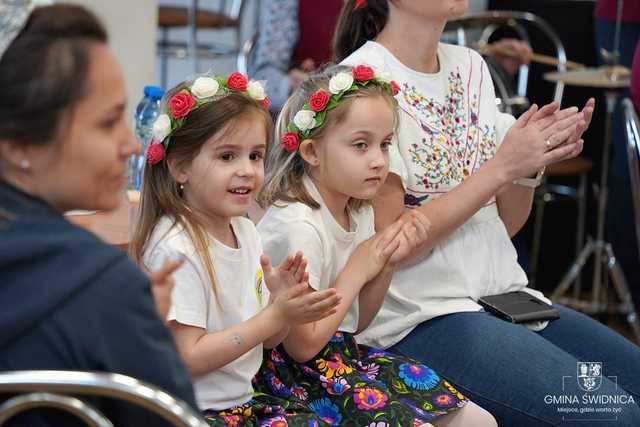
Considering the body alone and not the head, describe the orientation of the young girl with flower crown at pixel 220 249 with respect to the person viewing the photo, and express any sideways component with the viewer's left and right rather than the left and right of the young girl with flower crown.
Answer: facing the viewer and to the right of the viewer

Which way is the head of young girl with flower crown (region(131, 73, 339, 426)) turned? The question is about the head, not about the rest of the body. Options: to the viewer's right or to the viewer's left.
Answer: to the viewer's right

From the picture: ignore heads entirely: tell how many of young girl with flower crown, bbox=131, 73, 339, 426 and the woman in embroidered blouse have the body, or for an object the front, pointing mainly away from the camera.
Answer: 0

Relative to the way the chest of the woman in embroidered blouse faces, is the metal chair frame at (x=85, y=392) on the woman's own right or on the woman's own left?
on the woman's own right

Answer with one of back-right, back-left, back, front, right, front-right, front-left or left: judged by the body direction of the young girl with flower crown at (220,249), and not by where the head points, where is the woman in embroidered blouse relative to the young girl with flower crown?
left
